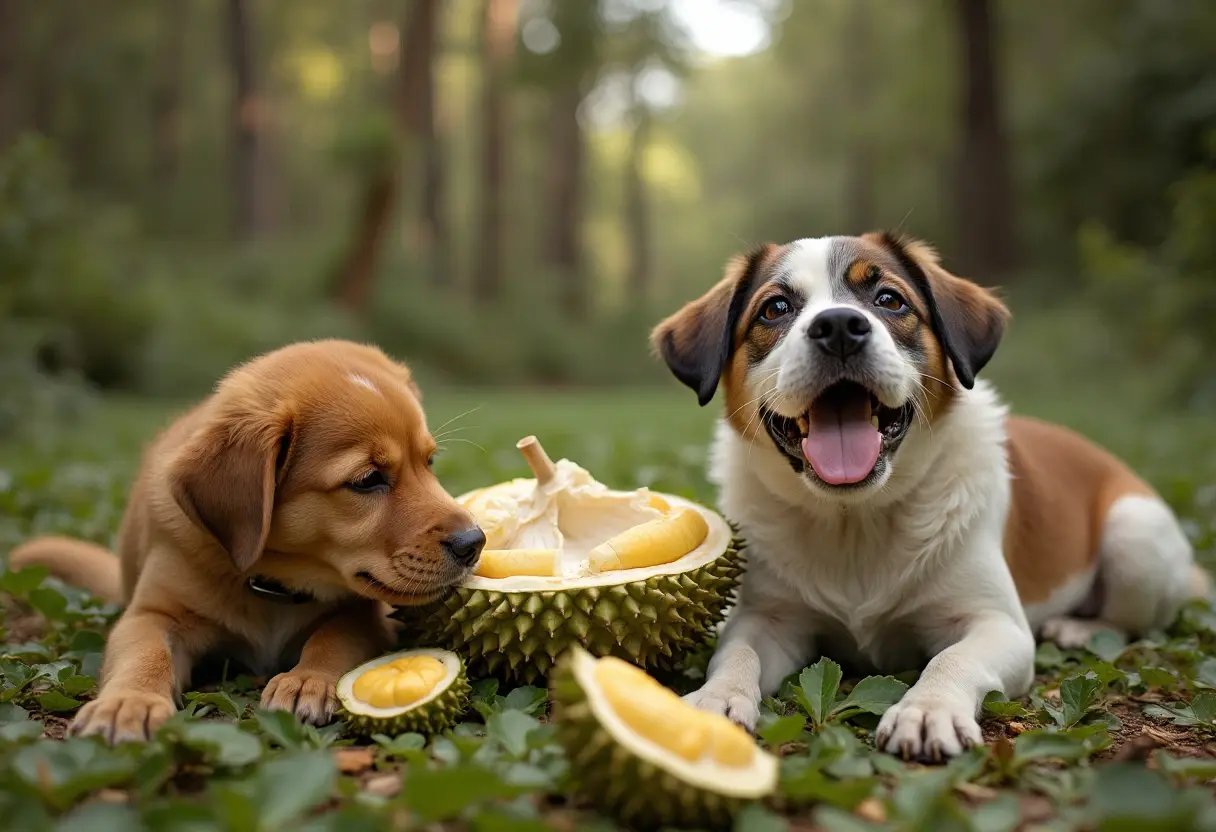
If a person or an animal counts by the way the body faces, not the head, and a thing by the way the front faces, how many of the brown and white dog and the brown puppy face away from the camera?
0

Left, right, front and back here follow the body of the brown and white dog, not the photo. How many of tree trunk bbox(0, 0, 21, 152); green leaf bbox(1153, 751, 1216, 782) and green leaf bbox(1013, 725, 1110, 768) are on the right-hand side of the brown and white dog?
1

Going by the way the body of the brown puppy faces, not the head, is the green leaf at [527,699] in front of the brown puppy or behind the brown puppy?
in front

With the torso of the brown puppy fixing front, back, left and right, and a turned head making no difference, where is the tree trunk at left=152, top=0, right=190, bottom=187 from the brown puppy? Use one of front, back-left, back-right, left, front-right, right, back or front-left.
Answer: back-left

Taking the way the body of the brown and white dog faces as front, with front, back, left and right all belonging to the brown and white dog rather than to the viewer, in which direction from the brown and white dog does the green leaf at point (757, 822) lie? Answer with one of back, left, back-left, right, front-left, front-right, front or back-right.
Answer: front-left

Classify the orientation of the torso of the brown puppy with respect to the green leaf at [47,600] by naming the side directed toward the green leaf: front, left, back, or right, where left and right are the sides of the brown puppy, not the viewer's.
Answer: back

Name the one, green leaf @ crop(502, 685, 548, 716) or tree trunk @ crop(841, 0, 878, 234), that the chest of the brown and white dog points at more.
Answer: the green leaf

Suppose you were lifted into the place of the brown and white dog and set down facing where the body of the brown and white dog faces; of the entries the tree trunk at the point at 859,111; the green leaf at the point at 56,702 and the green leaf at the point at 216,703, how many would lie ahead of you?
2

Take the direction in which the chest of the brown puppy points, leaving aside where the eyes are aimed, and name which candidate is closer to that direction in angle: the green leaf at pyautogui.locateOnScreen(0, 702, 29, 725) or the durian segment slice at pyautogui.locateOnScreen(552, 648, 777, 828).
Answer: the durian segment slice

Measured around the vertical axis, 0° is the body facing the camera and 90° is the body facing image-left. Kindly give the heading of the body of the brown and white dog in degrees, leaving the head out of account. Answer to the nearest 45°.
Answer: approximately 45°

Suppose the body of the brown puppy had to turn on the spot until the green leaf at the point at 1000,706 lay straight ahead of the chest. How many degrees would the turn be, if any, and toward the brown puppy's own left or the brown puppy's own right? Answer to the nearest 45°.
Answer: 0° — it already faces it

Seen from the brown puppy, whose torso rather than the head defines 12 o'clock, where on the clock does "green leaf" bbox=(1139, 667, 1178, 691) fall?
The green leaf is roughly at 11 o'clock from the brown puppy.

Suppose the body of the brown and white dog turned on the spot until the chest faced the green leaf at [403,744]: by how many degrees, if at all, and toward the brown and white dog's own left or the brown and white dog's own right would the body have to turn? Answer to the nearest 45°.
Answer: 0° — it already faces it

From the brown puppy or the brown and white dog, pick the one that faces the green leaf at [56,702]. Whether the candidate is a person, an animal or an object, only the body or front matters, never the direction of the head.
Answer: the brown and white dog
